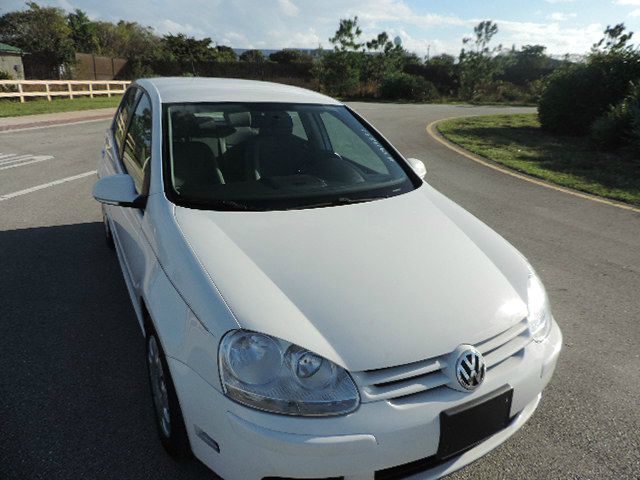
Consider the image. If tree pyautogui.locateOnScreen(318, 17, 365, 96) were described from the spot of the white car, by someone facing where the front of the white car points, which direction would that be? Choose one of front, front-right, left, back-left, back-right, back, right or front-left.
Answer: back-left

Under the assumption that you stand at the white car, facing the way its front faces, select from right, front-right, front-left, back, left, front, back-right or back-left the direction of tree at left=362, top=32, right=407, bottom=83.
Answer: back-left

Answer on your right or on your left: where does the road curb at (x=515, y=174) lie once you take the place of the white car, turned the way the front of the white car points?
on your left

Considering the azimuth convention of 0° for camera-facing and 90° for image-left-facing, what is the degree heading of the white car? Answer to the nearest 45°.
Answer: approximately 315°

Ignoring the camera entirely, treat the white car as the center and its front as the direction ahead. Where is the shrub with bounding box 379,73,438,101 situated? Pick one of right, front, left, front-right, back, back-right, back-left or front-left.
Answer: back-left

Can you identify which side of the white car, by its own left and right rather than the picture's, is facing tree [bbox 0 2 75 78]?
back

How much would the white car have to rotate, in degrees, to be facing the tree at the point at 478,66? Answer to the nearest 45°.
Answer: approximately 135° to its left

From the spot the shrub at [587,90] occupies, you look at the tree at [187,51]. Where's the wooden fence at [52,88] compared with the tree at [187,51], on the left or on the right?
left

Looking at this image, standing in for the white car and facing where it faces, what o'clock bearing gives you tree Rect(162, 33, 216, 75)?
The tree is roughly at 7 o'clock from the white car.

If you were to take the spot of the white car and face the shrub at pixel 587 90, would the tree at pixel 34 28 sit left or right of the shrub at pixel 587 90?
left

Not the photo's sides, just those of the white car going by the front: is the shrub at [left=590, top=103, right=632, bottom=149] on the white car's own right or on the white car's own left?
on the white car's own left

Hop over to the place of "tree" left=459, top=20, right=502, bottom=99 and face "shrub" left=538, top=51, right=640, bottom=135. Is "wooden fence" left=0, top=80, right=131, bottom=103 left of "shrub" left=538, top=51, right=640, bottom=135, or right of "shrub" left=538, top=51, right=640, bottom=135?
right
